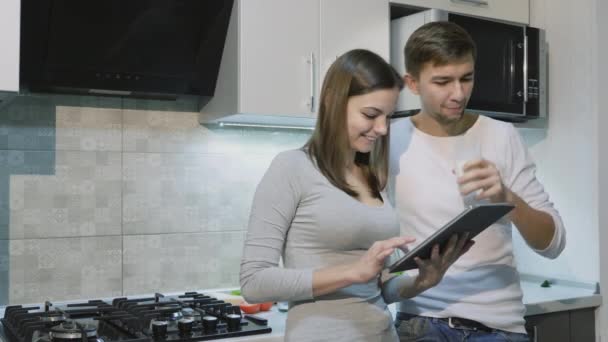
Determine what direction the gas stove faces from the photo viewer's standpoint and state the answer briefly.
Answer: facing the viewer and to the right of the viewer

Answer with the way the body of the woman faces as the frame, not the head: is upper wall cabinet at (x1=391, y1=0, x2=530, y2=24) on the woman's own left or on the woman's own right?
on the woman's own left

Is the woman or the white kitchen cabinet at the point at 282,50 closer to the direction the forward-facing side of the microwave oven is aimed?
the woman

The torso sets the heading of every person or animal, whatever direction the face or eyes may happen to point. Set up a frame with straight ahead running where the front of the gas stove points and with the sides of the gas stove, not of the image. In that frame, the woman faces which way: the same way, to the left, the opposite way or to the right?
the same way

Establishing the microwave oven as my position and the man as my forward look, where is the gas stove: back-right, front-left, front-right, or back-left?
front-right

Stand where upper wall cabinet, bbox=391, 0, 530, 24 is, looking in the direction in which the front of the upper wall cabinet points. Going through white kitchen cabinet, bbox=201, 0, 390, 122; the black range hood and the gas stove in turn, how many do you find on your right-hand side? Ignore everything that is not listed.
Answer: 3

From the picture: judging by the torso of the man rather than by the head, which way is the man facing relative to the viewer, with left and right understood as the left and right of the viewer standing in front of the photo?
facing the viewer

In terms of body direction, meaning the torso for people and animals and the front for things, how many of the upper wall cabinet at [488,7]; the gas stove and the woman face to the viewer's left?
0

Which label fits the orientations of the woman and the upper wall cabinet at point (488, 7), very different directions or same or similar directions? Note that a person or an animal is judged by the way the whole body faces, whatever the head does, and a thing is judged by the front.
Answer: same or similar directions

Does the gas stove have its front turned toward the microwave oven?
no

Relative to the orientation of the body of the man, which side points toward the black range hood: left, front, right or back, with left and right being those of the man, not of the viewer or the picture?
right

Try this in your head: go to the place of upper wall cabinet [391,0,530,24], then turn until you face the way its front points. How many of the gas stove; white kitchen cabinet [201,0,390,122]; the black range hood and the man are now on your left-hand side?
0

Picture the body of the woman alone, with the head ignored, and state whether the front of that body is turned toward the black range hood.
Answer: no

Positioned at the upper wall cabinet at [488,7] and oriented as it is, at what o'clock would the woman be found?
The woman is roughly at 2 o'clock from the upper wall cabinet.

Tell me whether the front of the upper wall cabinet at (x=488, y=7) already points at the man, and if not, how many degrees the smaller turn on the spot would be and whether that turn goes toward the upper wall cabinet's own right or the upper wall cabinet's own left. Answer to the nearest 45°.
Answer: approximately 45° to the upper wall cabinet's own right

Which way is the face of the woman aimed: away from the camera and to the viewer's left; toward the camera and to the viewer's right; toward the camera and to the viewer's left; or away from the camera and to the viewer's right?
toward the camera and to the viewer's right

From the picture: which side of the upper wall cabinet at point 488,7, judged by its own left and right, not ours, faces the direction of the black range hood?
right

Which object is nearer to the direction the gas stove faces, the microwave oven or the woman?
the woman
